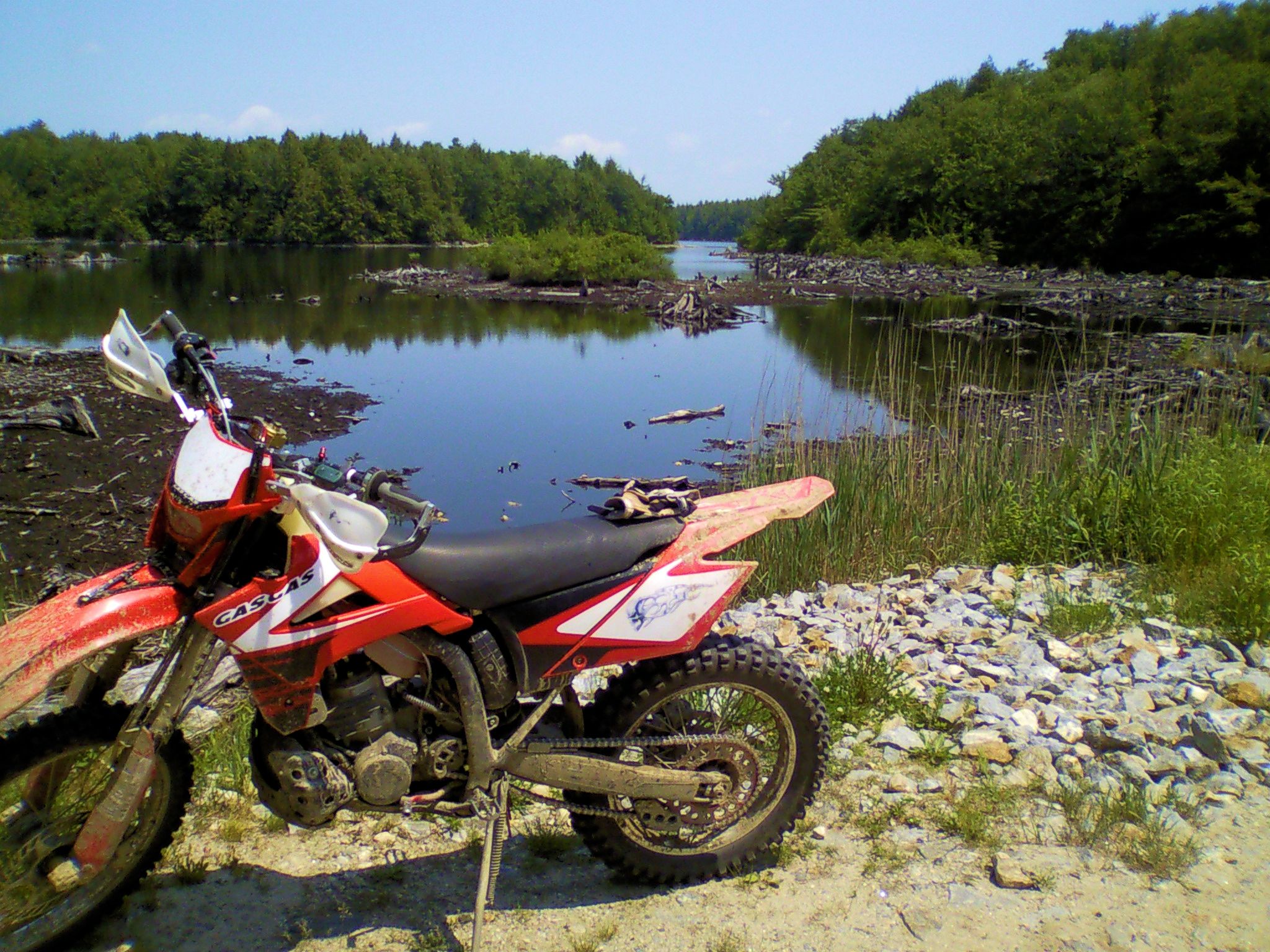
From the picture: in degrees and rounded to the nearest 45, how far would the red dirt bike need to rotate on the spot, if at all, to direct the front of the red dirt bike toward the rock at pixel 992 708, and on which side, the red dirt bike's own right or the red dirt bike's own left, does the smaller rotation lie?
approximately 135° to the red dirt bike's own left

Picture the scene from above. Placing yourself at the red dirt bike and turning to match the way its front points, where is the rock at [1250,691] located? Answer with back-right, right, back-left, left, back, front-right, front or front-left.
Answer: back-left

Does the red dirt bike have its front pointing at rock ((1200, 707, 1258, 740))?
no

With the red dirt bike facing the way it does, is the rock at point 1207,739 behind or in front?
behind

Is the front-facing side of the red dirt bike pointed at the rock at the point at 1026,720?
no

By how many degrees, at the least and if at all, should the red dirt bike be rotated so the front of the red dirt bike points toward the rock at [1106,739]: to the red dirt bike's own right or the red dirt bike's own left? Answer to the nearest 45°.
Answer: approximately 135° to the red dirt bike's own left

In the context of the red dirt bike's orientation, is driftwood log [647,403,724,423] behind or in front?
behind

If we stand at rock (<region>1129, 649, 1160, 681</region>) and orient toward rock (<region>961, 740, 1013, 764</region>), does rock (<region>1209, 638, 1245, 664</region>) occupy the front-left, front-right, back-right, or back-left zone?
back-left

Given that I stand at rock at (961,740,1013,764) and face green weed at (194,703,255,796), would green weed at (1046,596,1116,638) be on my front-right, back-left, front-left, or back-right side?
back-right

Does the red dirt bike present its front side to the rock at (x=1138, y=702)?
no

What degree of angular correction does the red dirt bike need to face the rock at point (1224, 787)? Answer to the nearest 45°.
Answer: approximately 135° to its left

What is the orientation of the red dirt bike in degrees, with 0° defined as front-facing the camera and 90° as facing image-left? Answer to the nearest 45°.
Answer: approximately 45°

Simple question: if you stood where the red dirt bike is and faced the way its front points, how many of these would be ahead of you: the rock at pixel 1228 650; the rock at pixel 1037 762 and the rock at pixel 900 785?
0

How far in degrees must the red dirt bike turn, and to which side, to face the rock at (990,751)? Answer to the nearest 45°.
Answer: approximately 135° to its left

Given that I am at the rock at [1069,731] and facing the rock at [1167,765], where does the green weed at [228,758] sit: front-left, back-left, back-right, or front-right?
back-right
